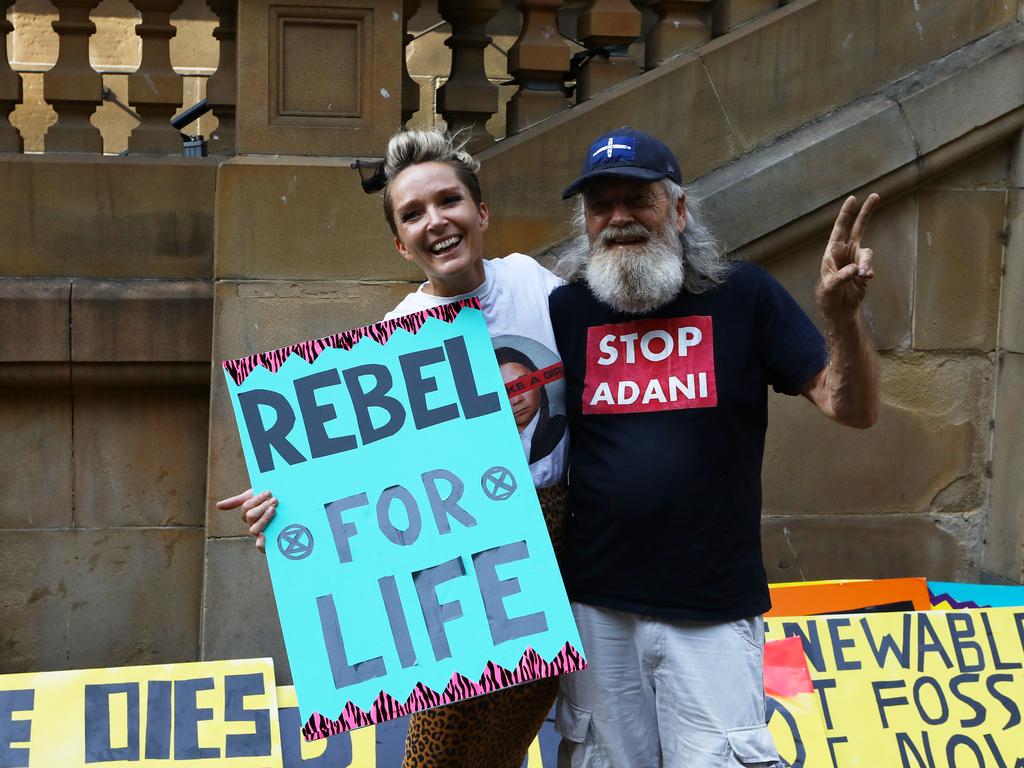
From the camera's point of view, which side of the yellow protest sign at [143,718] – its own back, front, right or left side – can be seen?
front

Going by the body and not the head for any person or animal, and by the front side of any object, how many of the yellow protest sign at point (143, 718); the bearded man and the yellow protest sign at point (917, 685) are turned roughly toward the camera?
3

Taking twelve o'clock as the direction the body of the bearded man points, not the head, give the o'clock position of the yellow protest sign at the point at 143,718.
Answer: The yellow protest sign is roughly at 4 o'clock from the bearded man.

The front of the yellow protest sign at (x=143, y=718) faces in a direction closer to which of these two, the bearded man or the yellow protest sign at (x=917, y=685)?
the bearded man

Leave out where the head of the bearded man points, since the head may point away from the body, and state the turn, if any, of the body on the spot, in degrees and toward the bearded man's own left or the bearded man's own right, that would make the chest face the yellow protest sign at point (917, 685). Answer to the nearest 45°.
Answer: approximately 135° to the bearded man's own left

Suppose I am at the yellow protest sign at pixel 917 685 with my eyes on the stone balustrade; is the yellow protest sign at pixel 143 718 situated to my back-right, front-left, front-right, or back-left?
front-left

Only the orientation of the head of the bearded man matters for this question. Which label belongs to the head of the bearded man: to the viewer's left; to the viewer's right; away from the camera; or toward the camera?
toward the camera

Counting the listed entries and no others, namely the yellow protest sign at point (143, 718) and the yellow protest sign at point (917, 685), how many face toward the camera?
2

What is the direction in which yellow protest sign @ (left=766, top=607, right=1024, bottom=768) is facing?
toward the camera

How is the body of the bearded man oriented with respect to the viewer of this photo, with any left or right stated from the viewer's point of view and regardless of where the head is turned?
facing the viewer

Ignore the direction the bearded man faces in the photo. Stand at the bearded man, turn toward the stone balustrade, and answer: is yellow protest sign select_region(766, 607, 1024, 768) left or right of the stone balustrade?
right

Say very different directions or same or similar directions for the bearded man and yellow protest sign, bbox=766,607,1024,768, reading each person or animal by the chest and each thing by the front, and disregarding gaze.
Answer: same or similar directions

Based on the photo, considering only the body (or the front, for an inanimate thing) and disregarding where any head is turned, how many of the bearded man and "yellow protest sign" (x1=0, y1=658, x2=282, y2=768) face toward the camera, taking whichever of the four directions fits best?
2

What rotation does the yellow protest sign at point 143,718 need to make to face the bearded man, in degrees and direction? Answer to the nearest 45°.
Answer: approximately 45° to its left

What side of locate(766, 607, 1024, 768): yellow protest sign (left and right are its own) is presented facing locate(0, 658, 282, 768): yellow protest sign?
right
